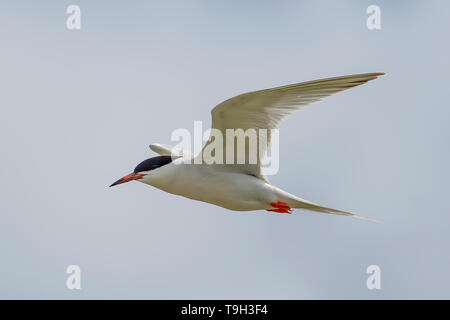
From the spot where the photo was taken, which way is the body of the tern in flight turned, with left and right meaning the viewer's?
facing to the left of the viewer
